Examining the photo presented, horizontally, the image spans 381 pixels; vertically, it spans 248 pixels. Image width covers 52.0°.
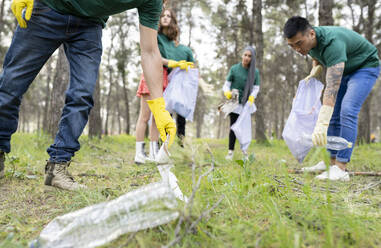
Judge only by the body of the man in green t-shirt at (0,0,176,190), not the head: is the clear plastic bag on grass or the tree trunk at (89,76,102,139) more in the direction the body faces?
the clear plastic bag on grass

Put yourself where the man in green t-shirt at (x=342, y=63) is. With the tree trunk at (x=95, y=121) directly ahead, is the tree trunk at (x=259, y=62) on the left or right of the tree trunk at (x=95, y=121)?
right

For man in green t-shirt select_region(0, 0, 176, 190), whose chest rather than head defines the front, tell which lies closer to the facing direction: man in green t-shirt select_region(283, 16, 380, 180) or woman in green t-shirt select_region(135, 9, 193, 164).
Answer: the man in green t-shirt

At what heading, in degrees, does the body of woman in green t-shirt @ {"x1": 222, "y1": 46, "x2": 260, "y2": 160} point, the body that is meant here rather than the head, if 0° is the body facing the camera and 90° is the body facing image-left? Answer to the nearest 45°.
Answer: approximately 0°

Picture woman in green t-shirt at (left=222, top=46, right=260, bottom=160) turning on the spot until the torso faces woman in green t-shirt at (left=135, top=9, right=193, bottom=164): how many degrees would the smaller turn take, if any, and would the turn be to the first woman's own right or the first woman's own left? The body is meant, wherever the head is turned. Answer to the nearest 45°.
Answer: approximately 45° to the first woman's own right

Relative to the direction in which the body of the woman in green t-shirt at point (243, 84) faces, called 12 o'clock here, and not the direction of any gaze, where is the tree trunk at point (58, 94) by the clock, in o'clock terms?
The tree trunk is roughly at 3 o'clock from the woman in green t-shirt.

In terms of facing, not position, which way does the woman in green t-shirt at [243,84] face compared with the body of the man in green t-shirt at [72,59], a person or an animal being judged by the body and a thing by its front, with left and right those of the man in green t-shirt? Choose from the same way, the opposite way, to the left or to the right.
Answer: to the right

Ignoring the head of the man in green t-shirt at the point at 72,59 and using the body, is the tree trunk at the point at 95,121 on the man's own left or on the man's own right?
on the man's own left
